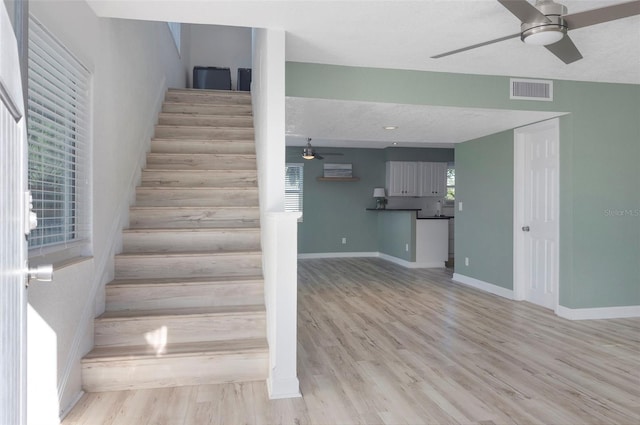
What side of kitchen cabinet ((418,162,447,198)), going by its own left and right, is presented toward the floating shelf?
right

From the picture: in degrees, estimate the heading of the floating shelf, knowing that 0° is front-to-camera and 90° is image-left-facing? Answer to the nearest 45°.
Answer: approximately 0°

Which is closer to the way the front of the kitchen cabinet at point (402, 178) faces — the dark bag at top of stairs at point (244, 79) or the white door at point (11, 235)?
the white door

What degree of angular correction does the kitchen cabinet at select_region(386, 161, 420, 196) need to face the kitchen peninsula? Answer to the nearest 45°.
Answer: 0° — it already faces it
